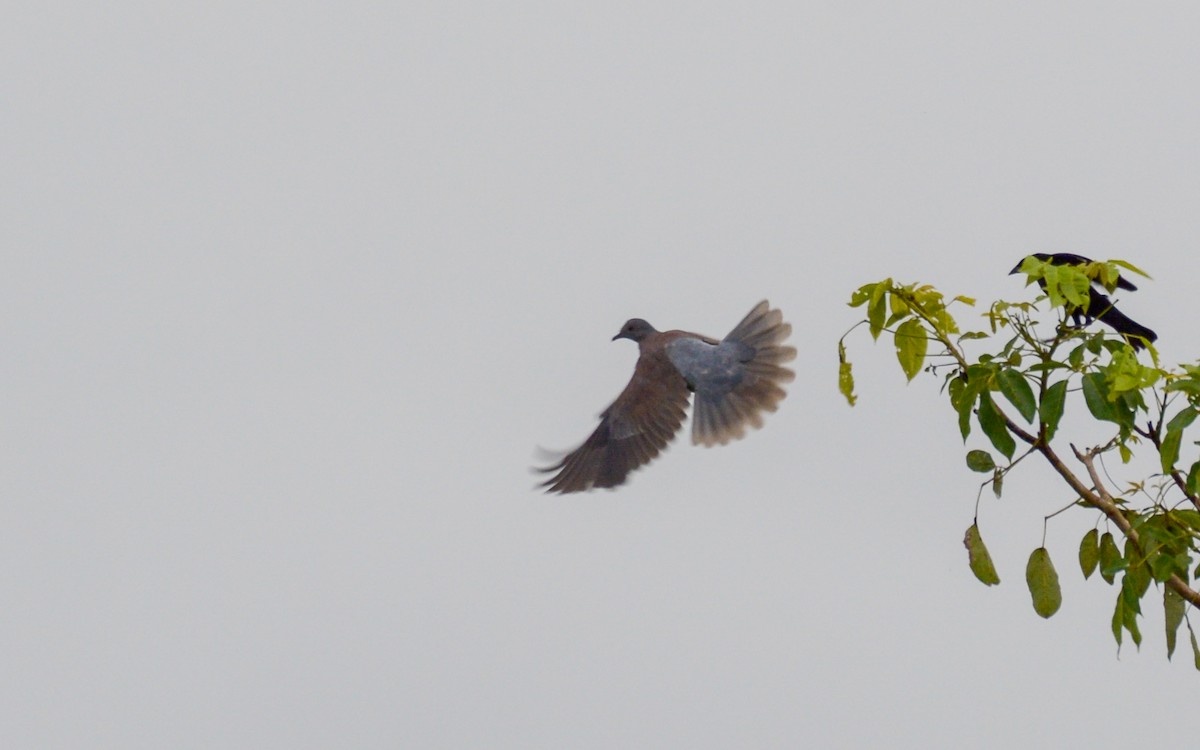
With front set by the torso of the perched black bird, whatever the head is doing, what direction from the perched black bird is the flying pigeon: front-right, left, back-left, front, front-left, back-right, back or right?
front-right

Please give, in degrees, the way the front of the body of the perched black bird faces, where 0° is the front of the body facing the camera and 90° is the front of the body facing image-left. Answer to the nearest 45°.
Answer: approximately 90°
